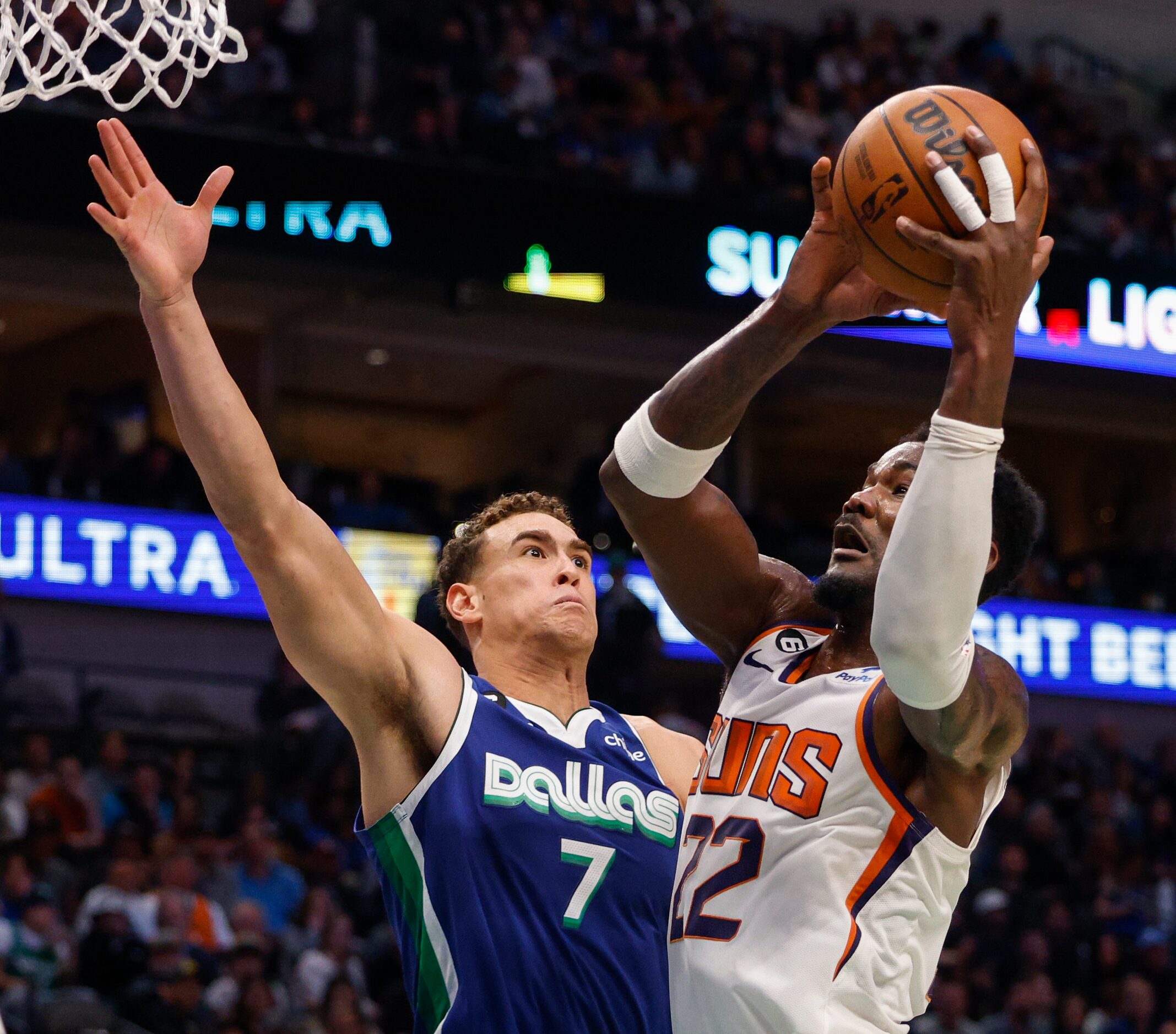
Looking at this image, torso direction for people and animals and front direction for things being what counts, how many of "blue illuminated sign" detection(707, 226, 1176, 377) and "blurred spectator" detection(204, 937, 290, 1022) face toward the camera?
2

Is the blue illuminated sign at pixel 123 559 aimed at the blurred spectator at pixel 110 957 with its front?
yes

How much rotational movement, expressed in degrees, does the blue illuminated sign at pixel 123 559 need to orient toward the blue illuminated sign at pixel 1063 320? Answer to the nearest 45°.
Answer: approximately 90° to its left

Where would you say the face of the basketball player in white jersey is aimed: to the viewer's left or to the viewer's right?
to the viewer's left

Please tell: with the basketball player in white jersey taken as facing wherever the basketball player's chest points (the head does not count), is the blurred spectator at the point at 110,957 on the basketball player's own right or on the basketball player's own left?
on the basketball player's own right

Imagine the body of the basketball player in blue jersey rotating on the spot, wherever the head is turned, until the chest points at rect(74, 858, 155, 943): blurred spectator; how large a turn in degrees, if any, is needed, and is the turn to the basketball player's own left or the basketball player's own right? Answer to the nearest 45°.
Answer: approximately 135° to the basketball player's own left
